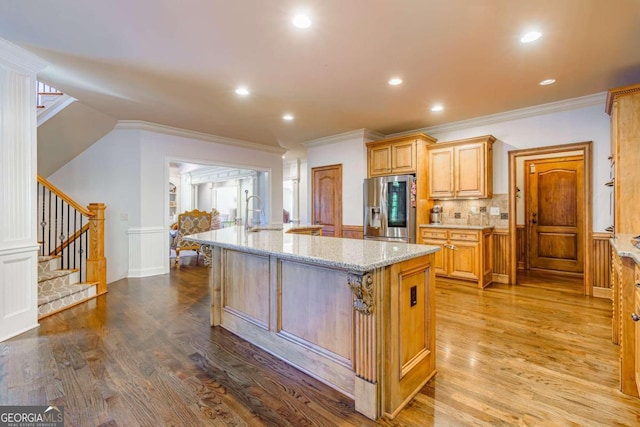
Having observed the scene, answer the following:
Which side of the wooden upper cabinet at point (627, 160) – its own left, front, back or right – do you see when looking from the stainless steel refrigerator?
front

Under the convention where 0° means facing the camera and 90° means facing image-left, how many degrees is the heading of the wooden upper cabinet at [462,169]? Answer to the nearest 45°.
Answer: approximately 45°

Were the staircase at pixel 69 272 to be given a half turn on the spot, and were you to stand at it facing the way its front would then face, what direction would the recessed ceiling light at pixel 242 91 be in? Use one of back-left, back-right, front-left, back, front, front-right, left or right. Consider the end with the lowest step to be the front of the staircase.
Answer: back

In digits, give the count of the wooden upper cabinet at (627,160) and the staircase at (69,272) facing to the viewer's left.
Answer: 1

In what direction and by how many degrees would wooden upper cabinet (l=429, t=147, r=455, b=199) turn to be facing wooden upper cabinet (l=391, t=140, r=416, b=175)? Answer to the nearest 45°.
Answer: approximately 45° to its right

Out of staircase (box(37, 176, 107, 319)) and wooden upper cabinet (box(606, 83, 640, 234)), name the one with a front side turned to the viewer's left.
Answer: the wooden upper cabinet

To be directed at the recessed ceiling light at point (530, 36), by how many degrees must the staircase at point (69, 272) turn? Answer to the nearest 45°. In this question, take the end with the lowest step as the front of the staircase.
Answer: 0° — it already faces it

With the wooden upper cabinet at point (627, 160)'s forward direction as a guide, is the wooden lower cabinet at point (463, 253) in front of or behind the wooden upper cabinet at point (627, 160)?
in front

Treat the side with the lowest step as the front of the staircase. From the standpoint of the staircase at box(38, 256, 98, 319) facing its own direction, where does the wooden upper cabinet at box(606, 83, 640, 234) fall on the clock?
The wooden upper cabinet is roughly at 12 o'clock from the staircase.

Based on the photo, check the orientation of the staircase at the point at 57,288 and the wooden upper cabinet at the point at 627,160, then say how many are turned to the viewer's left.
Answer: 1

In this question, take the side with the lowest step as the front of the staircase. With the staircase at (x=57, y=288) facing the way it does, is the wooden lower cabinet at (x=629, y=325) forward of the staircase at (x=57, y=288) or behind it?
forward

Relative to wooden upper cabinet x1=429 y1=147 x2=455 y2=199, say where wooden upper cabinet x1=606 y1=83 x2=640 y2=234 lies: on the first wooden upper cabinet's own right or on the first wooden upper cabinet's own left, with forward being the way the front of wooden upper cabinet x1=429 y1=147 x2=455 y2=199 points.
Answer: on the first wooden upper cabinet's own left

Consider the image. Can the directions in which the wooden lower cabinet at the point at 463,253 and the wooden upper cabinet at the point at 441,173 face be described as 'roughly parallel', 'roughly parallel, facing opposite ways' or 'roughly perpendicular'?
roughly parallel

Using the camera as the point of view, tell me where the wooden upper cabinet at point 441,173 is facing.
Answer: facing the viewer and to the left of the viewer

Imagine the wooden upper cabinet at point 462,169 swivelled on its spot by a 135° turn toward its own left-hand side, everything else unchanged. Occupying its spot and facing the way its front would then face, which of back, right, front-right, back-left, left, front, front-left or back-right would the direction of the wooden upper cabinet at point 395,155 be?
back

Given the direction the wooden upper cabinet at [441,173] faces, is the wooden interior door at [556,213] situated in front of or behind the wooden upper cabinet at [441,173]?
behind
